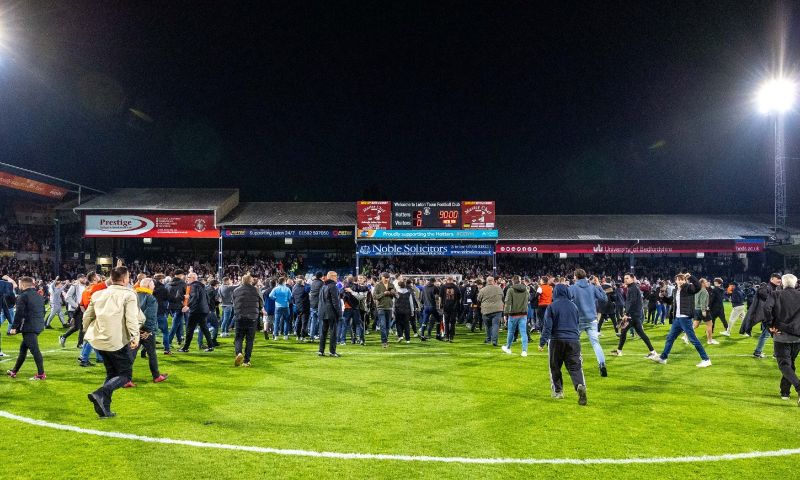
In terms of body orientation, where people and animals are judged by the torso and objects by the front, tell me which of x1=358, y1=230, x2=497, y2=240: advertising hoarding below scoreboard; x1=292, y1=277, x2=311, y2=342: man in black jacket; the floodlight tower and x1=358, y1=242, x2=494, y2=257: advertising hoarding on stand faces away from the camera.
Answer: the man in black jacket

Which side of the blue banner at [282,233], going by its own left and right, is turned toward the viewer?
front

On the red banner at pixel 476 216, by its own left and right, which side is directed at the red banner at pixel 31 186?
right

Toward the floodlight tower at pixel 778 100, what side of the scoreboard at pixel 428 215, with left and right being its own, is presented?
left

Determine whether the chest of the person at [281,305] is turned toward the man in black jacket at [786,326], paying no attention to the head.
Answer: no

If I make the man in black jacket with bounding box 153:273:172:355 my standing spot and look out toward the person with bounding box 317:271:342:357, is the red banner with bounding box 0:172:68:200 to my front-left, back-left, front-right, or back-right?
back-left

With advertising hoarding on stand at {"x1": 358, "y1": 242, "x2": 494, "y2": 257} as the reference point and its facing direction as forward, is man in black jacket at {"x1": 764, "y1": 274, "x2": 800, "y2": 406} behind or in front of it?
in front

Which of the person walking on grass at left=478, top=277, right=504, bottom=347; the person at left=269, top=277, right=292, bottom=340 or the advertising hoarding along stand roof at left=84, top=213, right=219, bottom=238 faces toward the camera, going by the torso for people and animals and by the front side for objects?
the advertising hoarding along stand roof

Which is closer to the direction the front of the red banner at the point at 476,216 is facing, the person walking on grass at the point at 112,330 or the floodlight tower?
the person walking on grass

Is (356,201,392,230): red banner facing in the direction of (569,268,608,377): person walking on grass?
yes

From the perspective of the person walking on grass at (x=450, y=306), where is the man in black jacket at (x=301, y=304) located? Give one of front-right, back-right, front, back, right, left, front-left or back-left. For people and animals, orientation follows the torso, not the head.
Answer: left

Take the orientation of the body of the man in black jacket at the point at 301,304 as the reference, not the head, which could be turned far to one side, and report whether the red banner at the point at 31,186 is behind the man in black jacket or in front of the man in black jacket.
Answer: in front

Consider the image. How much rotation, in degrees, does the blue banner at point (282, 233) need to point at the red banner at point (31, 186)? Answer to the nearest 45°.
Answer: approximately 90° to its right

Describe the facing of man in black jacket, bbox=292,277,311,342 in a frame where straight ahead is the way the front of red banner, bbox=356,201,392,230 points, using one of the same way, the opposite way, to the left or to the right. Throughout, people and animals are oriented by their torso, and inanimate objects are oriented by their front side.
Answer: the opposite way

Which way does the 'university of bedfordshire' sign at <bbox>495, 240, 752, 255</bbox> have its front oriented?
toward the camera

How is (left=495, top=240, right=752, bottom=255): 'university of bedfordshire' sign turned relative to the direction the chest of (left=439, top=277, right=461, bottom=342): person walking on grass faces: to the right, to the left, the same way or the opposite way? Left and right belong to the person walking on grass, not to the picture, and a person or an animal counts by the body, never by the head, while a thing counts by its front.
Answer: the opposite way

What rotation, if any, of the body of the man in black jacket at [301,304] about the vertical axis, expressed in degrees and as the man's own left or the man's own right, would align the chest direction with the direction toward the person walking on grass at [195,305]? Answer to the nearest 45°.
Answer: approximately 135° to the man's own left

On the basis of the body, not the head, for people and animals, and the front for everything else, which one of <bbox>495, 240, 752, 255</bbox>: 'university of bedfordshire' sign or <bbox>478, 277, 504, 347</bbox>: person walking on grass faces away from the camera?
the person walking on grass

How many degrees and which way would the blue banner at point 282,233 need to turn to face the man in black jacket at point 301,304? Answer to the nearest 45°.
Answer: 0° — it already faces them

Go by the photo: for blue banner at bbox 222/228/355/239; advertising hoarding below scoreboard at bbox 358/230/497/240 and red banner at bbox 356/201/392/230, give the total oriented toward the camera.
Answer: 3
